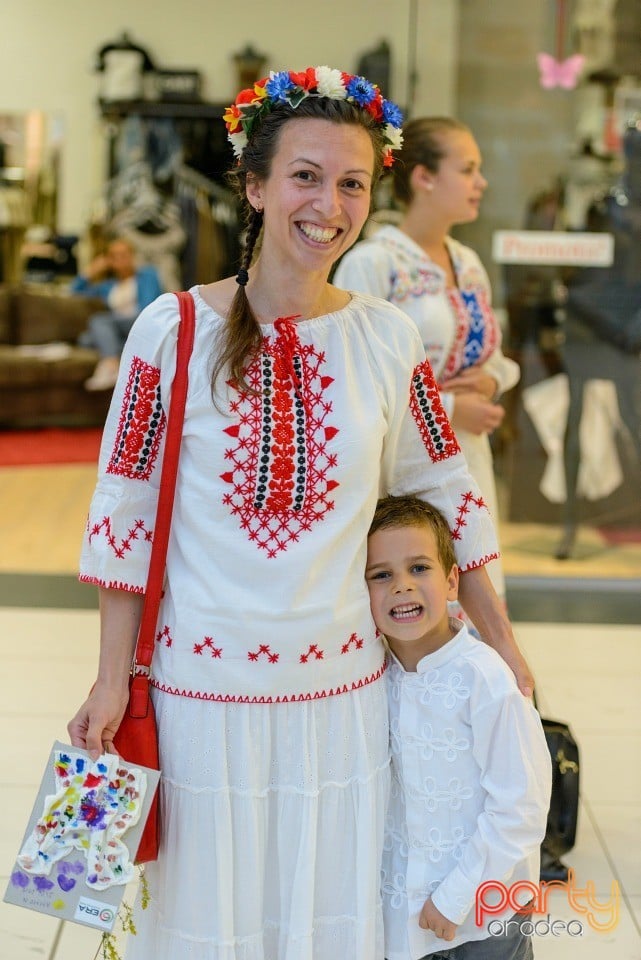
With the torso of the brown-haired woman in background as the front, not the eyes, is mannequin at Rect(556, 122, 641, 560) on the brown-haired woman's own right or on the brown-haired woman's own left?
on the brown-haired woman's own left

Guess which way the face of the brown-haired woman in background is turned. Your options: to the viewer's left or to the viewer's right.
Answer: to the viewer's right

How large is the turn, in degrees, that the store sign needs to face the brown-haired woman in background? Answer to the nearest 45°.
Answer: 0° — it already faces them

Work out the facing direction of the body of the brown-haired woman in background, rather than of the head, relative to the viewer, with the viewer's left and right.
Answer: facing the viewer and to the right of the viewer

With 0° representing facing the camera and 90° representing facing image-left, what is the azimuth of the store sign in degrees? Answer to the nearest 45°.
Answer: approximately 0°

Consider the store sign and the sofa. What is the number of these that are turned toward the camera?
2
